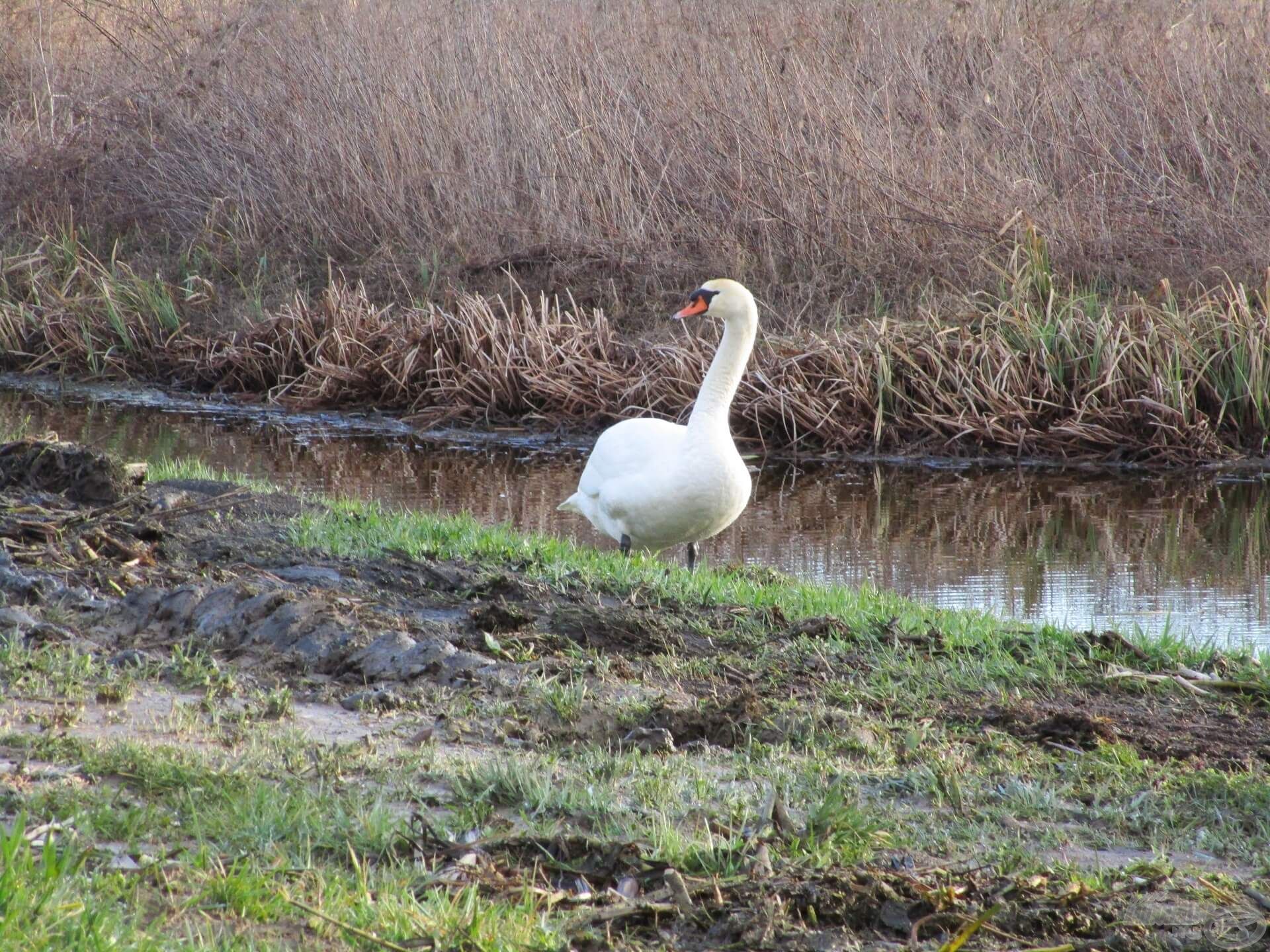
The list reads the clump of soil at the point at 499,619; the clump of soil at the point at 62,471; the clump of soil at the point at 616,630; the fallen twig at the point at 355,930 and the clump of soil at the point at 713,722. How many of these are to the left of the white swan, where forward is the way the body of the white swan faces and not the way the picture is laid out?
0

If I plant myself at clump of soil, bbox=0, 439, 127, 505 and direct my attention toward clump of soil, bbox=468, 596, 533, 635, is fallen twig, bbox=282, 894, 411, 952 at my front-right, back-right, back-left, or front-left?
front-right

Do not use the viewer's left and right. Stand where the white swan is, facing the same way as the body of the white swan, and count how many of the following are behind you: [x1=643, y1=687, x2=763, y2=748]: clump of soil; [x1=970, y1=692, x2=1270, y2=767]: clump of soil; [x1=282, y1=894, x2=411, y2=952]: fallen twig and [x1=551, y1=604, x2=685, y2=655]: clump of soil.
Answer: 0

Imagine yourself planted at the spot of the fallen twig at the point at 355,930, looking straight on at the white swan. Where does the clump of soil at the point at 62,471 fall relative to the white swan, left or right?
left

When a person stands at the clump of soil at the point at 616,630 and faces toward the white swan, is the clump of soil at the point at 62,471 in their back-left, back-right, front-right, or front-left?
front-left

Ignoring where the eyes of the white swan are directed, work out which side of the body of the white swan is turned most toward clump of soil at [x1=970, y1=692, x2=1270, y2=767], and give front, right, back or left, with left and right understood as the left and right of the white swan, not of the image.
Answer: front

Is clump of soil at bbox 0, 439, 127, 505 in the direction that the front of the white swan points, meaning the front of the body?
no

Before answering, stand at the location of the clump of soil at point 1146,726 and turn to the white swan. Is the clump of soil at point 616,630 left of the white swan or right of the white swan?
left

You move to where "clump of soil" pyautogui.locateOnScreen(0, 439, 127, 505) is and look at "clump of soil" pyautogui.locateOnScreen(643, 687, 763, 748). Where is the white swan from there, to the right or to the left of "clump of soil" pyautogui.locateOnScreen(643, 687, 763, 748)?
left

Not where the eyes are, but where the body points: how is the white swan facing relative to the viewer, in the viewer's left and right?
facing the viewer and to the right of the viewer

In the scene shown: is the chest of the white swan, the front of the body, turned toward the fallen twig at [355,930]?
no
